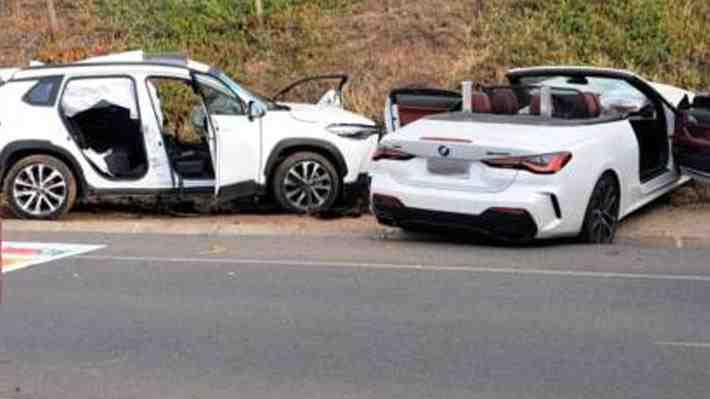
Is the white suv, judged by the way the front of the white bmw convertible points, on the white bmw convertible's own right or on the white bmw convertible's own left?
on the white bmw convertible's own left

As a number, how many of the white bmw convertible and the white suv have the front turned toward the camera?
0

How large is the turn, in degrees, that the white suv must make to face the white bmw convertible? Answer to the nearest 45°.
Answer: approximately 45° to its right

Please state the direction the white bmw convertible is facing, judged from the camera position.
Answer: facing away from the viewer and to the right of the viewer

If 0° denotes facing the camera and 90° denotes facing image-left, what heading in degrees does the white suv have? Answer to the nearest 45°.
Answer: approximately 270°
